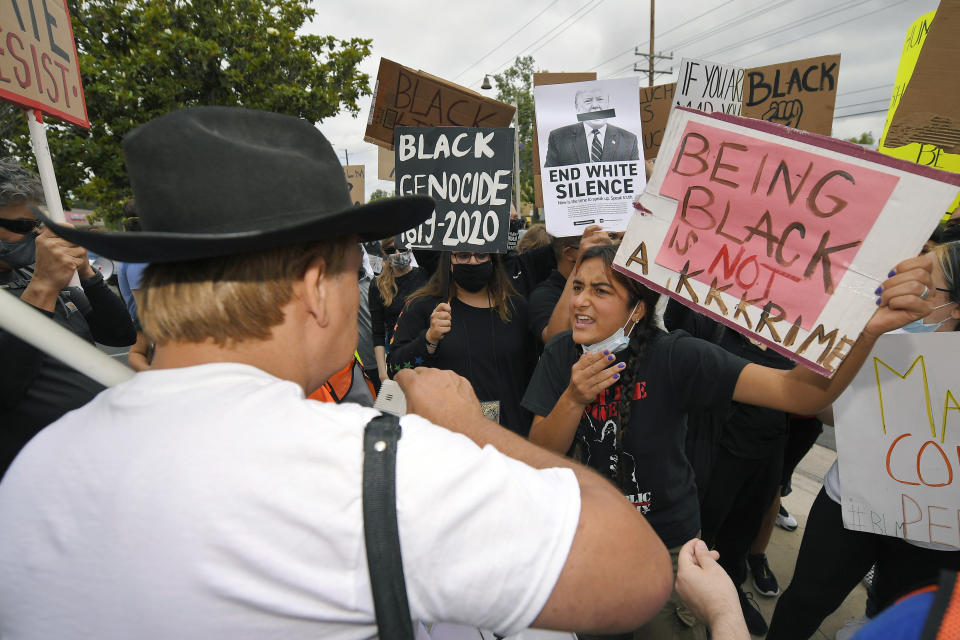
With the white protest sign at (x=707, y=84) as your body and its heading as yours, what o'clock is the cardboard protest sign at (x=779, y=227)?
the cardboard protest sign at (x=779, y=227) is roughly at 12 o'clock from the white protest sign at (x=707, y=84).

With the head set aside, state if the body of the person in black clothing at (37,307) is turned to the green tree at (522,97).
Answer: no

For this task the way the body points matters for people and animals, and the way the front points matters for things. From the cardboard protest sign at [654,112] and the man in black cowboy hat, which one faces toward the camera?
the cardboard protest sign

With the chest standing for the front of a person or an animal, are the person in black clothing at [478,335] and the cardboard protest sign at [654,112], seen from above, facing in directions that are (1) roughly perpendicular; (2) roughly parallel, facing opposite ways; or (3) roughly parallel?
roughly parallel

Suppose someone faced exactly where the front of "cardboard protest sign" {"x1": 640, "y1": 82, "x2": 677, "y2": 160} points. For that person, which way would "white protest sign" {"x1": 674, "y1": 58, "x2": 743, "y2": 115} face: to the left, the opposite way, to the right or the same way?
the same way

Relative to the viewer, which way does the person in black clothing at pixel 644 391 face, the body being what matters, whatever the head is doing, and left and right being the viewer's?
facing the viewer and to the left of the viewer

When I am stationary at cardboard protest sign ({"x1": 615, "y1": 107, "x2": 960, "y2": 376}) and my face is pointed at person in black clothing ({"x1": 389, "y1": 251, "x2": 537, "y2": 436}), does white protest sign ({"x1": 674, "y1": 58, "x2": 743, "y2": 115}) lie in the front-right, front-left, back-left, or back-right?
front-right

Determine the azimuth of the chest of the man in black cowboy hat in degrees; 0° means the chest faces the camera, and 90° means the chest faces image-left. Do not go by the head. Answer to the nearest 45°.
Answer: approximately 225°

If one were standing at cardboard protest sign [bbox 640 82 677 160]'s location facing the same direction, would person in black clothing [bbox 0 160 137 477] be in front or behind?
in front

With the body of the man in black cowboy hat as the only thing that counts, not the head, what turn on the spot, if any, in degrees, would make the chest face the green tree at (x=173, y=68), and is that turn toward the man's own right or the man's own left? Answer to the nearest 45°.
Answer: approximately 45° to the man's own left

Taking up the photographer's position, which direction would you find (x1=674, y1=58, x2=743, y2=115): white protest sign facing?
facing the viewer

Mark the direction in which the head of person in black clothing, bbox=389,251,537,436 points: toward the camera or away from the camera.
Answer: toward the camera

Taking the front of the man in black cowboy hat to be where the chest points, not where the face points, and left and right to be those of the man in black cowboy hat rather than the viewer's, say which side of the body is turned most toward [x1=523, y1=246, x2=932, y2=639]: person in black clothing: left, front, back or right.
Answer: front

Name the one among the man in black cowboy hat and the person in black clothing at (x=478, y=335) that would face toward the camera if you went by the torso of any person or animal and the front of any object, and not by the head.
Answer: the person in black clothing

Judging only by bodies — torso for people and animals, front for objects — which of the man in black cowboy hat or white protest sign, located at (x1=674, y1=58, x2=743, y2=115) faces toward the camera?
the white protest sign

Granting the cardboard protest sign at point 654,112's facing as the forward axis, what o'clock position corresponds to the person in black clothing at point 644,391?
The person in black clothing is roughly at 12 o'clock from the cardboard protest sign.

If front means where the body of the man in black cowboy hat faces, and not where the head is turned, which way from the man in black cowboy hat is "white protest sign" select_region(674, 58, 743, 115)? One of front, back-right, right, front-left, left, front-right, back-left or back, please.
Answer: front

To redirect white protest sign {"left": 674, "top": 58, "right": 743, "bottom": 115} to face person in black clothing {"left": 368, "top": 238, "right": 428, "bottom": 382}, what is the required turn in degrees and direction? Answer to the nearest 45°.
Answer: approximately 90° to its right

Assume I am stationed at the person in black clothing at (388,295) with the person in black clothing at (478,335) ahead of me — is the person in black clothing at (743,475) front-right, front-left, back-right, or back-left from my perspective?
front-left
